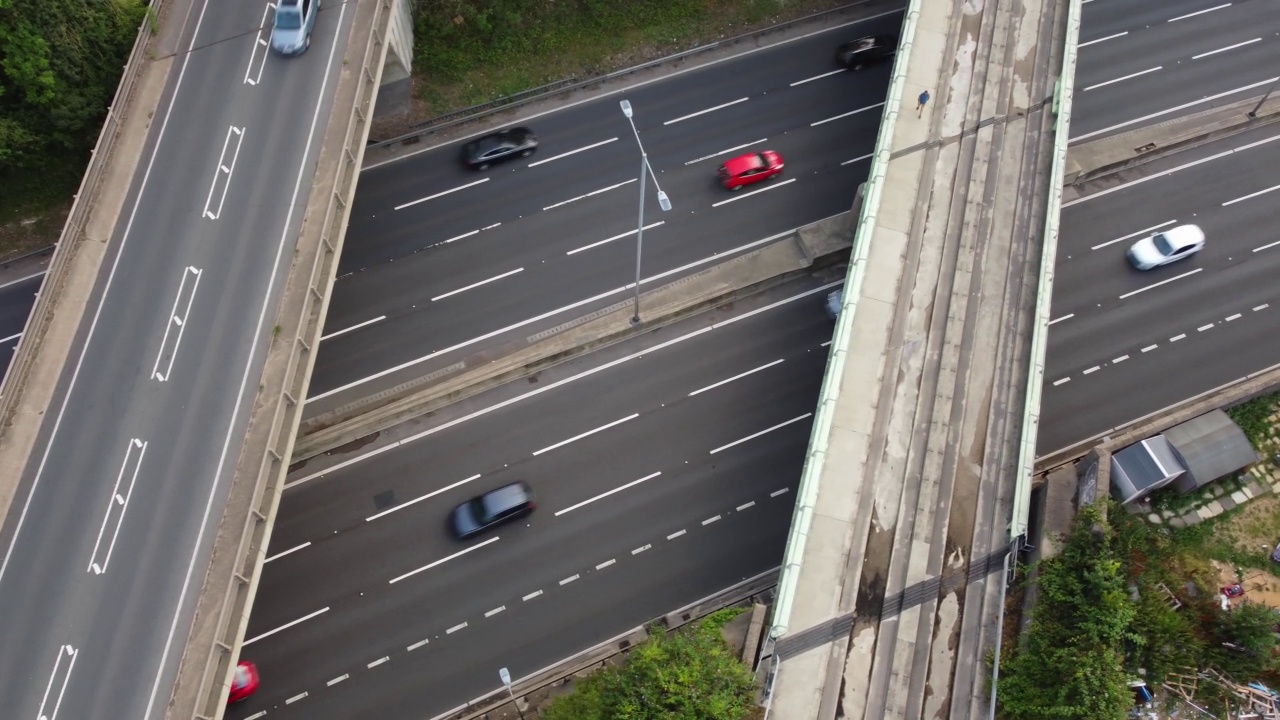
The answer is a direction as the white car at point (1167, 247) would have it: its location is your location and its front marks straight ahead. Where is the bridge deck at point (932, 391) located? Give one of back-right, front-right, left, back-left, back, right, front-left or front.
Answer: front

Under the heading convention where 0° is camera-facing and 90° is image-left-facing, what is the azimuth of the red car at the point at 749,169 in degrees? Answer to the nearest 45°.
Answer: approximately 225°

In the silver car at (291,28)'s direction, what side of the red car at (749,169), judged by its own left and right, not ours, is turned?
back

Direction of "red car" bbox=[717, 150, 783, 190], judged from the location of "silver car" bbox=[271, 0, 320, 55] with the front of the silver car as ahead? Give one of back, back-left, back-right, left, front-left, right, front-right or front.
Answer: back-left

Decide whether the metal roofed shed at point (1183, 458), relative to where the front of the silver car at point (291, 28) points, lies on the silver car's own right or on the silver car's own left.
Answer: on the silver car's own left

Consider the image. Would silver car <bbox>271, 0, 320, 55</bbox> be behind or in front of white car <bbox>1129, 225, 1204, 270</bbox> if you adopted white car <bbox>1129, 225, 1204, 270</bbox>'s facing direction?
in front

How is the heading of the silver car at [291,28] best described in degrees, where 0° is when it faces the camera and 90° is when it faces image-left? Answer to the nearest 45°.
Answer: approximately 45°

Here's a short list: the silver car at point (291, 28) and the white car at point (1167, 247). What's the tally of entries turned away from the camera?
0

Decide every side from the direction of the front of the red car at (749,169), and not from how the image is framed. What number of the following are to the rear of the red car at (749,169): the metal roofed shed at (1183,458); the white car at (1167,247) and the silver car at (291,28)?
1
